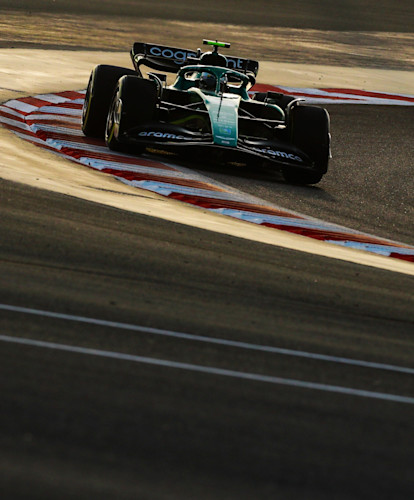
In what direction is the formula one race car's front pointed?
toward the camera
